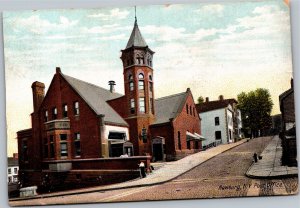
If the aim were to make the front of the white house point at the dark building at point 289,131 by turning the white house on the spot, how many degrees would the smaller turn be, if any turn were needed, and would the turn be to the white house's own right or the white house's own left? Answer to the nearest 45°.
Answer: approximately 45° to the white house's own left

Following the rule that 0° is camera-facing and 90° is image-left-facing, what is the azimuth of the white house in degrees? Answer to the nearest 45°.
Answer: approximately 315°

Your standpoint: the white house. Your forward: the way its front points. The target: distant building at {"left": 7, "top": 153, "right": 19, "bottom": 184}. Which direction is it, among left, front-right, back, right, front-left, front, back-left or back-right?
back-right

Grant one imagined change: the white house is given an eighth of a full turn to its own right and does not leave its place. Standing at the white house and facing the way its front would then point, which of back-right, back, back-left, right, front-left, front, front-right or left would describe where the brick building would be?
right
